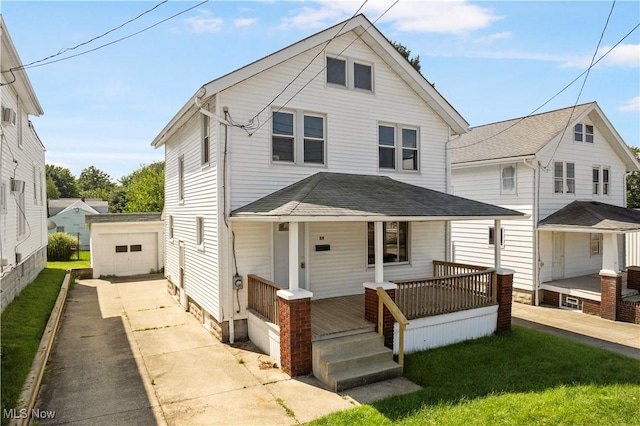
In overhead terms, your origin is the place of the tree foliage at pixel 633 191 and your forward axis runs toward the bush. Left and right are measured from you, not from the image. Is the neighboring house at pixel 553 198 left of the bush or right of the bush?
left

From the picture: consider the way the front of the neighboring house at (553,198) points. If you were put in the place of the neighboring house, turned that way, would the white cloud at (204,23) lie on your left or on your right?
on your right

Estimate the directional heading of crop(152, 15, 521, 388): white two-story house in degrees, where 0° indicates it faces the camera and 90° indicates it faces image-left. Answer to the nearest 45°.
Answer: approximately 315°

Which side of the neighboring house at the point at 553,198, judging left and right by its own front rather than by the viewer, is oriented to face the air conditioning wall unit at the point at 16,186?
right

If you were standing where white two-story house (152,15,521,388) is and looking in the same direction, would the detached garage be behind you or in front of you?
behind

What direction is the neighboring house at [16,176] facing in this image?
toward the camera

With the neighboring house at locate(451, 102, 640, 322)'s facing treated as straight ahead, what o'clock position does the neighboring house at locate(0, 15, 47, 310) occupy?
the neighboring house at locate(0, 15, 47, 310) is roughly at 3 o'clock from the neighboring house at locate(451, 102, 640, 322).

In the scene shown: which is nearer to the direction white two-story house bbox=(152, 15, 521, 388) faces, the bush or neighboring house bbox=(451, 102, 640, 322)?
the neighboring house

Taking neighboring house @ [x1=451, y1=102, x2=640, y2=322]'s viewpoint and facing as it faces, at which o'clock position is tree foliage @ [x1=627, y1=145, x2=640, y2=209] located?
The tree foliage is roughly at 8 o'clock from the neighboring house.

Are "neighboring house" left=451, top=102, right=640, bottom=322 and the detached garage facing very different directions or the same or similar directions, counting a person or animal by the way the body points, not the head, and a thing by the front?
same or similar directions

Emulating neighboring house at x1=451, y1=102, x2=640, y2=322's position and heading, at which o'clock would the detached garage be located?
The detached garage is roughly at 4 o'clock from the neighboring house.

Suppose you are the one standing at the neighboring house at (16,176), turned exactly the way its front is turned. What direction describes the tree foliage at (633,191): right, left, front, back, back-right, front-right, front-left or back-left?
left

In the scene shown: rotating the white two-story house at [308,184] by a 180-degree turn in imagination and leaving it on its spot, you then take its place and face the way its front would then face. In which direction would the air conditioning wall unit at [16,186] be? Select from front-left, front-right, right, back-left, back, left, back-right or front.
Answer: front-left

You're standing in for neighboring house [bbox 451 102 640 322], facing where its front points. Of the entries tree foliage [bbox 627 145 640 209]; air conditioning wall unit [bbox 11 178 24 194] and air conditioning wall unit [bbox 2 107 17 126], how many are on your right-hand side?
2
